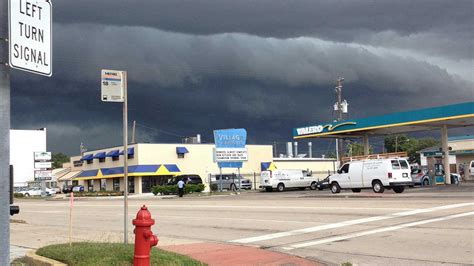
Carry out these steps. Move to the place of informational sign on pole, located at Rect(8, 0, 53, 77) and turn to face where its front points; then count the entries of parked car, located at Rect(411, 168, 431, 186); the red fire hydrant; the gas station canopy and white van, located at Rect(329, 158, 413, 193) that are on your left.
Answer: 4

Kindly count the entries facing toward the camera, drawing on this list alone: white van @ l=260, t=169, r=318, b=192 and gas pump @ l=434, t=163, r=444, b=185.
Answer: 1

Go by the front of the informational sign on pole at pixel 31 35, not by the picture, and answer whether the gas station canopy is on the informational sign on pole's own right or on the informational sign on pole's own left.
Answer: on the informational sign on pole's own left

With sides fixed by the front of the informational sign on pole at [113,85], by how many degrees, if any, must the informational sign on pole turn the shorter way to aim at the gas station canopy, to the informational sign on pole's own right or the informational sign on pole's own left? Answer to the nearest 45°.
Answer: approximately 135° to the informational sign on pole's own left

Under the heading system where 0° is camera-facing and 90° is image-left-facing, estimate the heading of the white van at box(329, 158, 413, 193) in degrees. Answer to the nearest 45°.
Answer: approximately 135°
